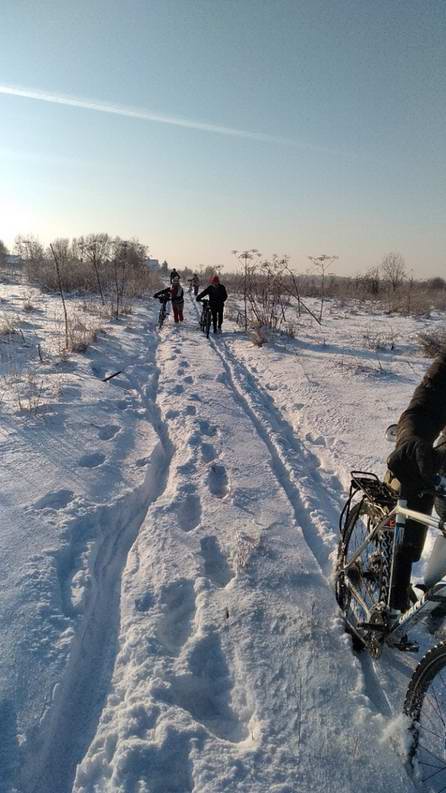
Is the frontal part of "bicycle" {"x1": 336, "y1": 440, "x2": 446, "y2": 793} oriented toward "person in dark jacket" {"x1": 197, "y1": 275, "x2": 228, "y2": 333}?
no

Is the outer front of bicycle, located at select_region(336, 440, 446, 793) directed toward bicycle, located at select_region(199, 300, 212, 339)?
no

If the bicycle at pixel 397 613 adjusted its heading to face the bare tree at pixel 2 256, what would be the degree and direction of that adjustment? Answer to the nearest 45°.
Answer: approximately 180°

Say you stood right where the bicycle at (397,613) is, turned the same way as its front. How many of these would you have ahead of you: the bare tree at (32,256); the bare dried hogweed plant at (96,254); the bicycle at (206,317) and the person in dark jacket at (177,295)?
0

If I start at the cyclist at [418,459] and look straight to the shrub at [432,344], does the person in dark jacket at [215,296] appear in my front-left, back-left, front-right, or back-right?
front-left

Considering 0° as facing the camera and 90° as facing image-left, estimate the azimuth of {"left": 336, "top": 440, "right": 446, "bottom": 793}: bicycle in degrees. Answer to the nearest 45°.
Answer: approximately 315°

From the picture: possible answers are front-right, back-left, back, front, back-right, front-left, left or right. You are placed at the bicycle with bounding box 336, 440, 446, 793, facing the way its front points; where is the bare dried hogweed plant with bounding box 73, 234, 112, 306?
back

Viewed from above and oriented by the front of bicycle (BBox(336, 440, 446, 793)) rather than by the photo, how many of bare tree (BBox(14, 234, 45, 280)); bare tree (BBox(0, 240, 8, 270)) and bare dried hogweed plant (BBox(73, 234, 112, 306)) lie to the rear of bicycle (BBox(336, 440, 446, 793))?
3

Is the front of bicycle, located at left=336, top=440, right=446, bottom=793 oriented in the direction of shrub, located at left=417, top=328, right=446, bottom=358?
no

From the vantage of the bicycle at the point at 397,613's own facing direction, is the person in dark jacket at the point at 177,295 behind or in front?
behind
